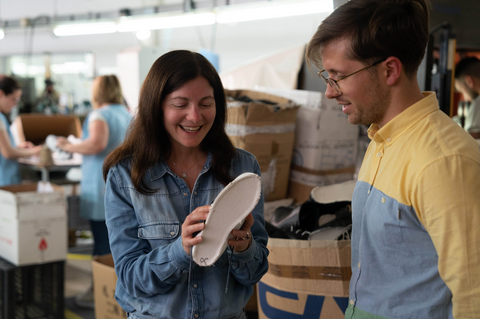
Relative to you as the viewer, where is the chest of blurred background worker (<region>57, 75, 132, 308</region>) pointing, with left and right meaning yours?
facing to the left of the viewer

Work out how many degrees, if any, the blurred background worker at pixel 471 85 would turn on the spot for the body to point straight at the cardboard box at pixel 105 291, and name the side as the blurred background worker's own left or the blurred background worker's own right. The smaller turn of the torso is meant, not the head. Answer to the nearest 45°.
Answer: approximately 45° to the blurred background worker's own left

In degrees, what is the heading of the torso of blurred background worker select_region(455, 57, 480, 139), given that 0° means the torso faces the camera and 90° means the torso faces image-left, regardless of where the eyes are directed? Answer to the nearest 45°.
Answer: approximately 90°

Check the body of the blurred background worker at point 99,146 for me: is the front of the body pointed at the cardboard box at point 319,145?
no

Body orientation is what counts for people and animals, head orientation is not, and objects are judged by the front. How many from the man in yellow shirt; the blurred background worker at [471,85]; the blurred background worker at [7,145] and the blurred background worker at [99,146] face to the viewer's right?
1

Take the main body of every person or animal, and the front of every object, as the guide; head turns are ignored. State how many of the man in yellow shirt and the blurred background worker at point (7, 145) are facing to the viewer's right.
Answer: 1

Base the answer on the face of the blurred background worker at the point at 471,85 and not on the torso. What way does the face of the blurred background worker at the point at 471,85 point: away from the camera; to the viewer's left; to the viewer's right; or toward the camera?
to the viewer's left

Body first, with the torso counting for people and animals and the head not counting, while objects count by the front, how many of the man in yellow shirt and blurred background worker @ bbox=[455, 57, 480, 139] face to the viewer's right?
0

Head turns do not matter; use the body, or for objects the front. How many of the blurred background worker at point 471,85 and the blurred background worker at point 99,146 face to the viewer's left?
2

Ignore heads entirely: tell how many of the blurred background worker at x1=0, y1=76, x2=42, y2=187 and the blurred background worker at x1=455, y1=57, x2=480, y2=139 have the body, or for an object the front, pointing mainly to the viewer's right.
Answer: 1

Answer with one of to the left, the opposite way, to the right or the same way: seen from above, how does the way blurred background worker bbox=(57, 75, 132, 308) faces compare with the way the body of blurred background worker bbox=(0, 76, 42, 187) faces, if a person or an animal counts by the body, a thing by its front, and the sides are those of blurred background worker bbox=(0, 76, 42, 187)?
the opposite way

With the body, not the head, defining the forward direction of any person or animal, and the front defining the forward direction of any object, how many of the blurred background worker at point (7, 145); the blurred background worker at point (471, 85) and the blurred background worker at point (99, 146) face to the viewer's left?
2

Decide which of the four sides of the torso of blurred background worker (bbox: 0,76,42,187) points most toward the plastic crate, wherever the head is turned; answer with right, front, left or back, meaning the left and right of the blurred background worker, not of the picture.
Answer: right

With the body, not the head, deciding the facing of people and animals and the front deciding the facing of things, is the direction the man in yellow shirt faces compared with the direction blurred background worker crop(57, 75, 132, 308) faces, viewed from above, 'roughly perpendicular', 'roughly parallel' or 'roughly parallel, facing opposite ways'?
roughly parallel

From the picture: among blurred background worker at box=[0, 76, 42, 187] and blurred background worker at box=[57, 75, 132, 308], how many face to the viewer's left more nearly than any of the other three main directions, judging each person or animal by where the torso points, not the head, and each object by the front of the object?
1
